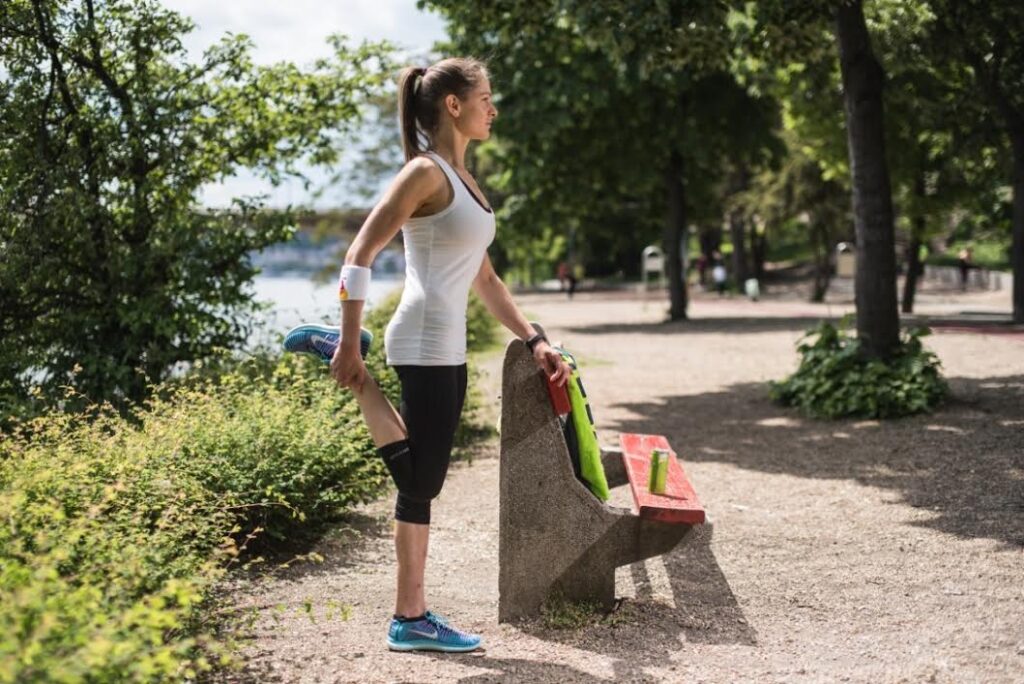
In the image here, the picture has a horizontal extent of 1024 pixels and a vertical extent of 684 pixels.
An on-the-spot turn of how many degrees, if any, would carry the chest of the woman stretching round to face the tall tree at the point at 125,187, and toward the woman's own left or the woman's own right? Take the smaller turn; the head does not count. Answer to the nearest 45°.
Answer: approximately 135° to the woman's own left

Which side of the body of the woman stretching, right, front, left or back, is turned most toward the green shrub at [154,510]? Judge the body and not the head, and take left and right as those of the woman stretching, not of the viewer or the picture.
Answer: back

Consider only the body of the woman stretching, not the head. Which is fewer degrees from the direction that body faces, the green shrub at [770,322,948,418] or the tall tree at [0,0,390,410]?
the green shrub

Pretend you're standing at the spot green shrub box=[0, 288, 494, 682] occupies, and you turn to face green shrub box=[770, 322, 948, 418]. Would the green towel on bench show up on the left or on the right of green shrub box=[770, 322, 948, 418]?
right

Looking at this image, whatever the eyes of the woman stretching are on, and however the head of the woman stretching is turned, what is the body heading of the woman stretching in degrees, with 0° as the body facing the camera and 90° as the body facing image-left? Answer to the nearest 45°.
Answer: approximately 270°

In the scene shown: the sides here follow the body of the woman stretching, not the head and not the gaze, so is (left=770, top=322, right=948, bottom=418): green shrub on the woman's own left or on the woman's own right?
on the woman's own left

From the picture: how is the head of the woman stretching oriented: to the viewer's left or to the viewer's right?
to the viewer's right
